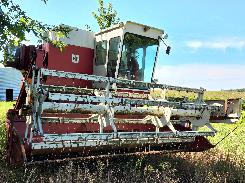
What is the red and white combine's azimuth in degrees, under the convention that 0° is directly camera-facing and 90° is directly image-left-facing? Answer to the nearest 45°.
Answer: approximately 315°
